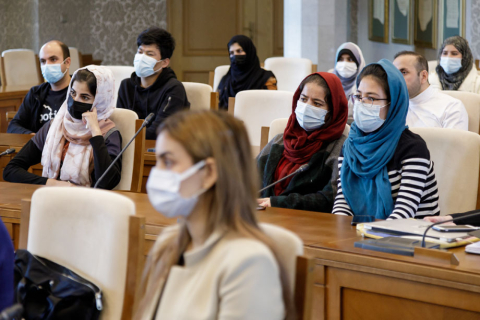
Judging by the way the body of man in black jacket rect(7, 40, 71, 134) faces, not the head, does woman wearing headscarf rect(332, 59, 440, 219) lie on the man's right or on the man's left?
on the man's left

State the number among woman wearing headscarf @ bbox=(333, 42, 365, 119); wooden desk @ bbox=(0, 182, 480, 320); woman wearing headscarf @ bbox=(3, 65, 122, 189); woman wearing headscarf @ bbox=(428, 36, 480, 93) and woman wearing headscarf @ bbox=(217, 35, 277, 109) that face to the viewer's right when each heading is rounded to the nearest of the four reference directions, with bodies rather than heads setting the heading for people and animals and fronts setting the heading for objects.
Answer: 0

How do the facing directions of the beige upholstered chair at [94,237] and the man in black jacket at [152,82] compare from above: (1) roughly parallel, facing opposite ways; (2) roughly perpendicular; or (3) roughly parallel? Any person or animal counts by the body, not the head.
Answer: roughly parallel

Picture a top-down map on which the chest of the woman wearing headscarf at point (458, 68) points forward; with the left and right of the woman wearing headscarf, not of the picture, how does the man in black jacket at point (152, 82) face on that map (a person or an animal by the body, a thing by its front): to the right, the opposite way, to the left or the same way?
the same way

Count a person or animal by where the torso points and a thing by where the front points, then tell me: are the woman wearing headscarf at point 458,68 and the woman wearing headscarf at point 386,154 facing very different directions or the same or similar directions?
same or similar directions

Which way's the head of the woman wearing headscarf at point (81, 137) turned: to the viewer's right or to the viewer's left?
to the viewer's left

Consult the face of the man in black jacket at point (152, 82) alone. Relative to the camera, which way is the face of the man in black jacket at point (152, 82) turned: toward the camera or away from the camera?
toward the camera

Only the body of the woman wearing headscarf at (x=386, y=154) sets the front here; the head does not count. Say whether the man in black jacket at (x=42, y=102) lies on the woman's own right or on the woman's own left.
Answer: on the woman's own right

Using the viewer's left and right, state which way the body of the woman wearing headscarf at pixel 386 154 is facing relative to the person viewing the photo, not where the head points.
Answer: facing the viewer and to the left of the viewer

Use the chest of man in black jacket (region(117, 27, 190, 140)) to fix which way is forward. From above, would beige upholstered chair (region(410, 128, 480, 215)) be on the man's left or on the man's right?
on the man's left

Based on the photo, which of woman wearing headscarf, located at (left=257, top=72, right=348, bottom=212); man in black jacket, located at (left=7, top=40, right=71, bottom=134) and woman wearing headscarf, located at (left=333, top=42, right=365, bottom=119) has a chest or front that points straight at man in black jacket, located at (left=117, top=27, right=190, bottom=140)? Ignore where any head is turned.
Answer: woman wearing headscarf, located at (left=333, top=42, right=365, bottom=119)

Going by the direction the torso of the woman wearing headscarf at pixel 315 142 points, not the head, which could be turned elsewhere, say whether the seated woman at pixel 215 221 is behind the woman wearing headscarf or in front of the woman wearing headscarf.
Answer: in front

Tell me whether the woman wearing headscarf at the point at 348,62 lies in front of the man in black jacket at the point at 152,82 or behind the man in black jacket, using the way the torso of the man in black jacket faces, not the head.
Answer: behind

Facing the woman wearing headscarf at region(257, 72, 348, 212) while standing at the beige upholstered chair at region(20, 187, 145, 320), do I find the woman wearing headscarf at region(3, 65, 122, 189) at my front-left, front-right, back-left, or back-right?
front-left

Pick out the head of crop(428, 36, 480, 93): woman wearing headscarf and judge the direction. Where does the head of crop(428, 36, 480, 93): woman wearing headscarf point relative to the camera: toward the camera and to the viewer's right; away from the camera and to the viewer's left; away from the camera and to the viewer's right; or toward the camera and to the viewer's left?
toward the camera and to the viewer's left

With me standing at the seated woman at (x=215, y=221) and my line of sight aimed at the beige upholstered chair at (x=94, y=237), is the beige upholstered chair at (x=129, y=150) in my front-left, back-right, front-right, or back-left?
front-right
